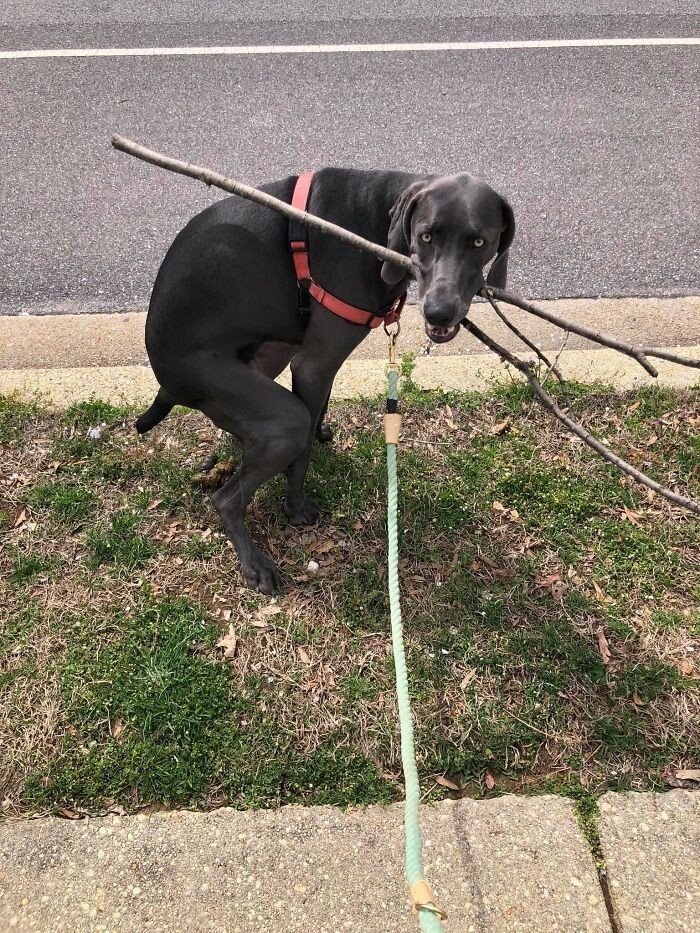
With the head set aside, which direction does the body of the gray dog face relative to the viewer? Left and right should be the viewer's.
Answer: facing to the right of the viewer

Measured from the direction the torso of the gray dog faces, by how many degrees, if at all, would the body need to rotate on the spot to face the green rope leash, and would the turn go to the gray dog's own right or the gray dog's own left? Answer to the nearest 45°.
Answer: approximately 90° to the gray dog's own right

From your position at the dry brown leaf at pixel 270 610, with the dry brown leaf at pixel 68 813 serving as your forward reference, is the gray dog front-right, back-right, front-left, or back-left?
back-right
